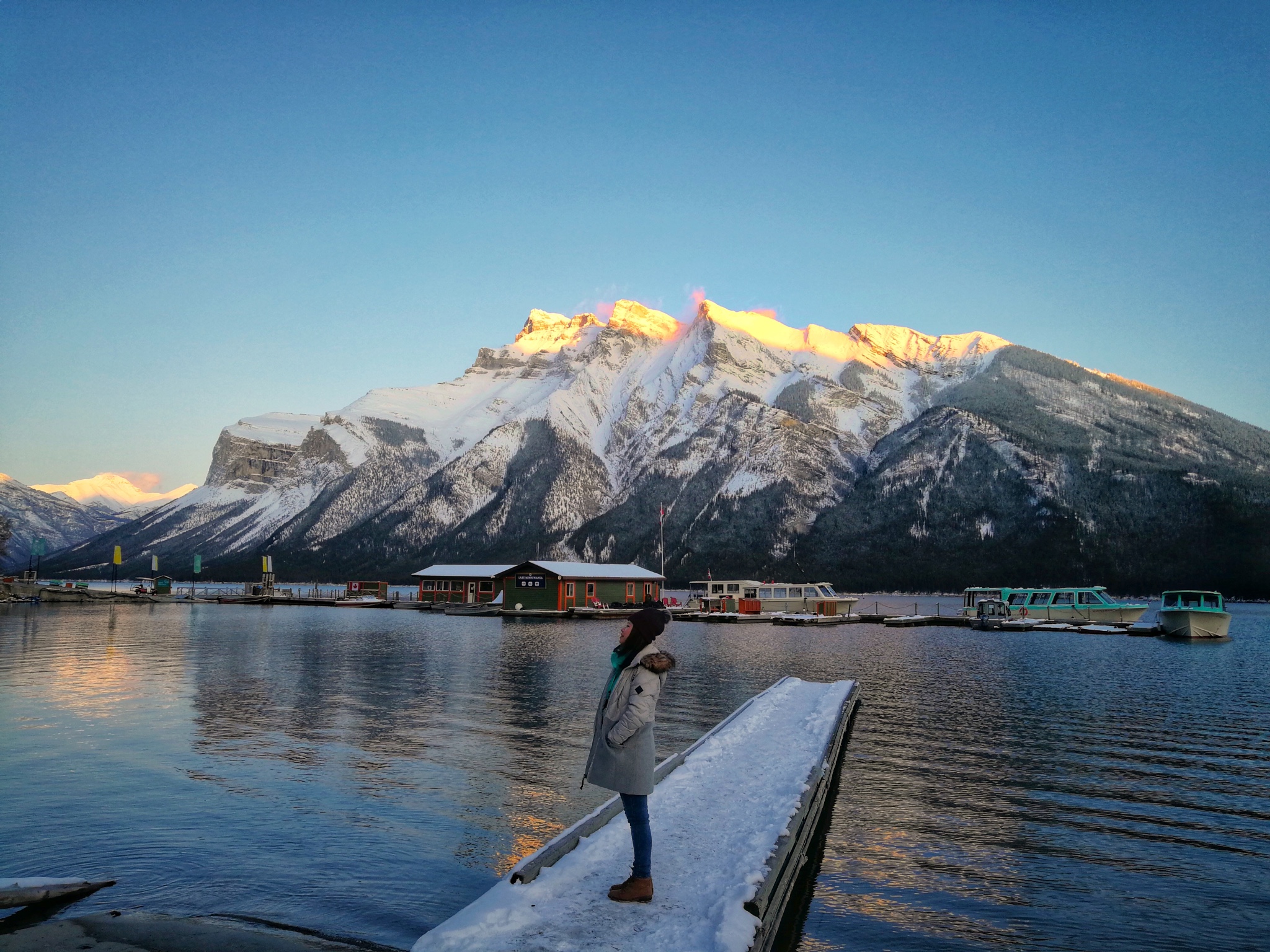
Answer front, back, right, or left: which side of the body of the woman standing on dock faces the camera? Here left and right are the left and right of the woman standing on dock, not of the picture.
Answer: left
